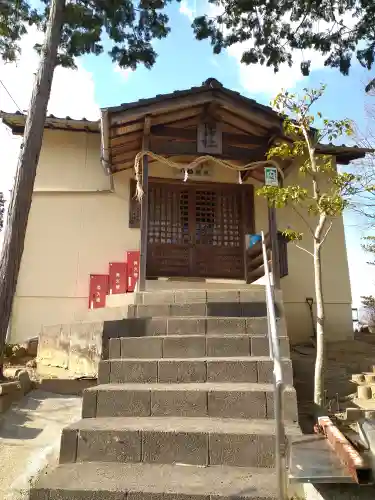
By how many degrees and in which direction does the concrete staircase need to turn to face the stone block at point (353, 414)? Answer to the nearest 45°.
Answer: approximately 90° to its left

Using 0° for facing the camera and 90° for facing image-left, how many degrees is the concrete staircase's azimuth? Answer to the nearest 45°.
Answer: approximately 0°

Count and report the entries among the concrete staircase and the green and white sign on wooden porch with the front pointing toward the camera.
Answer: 2

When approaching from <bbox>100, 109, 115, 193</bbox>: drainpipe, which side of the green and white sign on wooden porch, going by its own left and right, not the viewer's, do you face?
right

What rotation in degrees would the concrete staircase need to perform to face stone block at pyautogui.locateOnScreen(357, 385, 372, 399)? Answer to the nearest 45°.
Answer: approximately 135° to its left

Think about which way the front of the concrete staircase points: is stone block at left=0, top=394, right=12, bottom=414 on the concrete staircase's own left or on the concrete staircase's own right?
on the concrete staircase's own right
